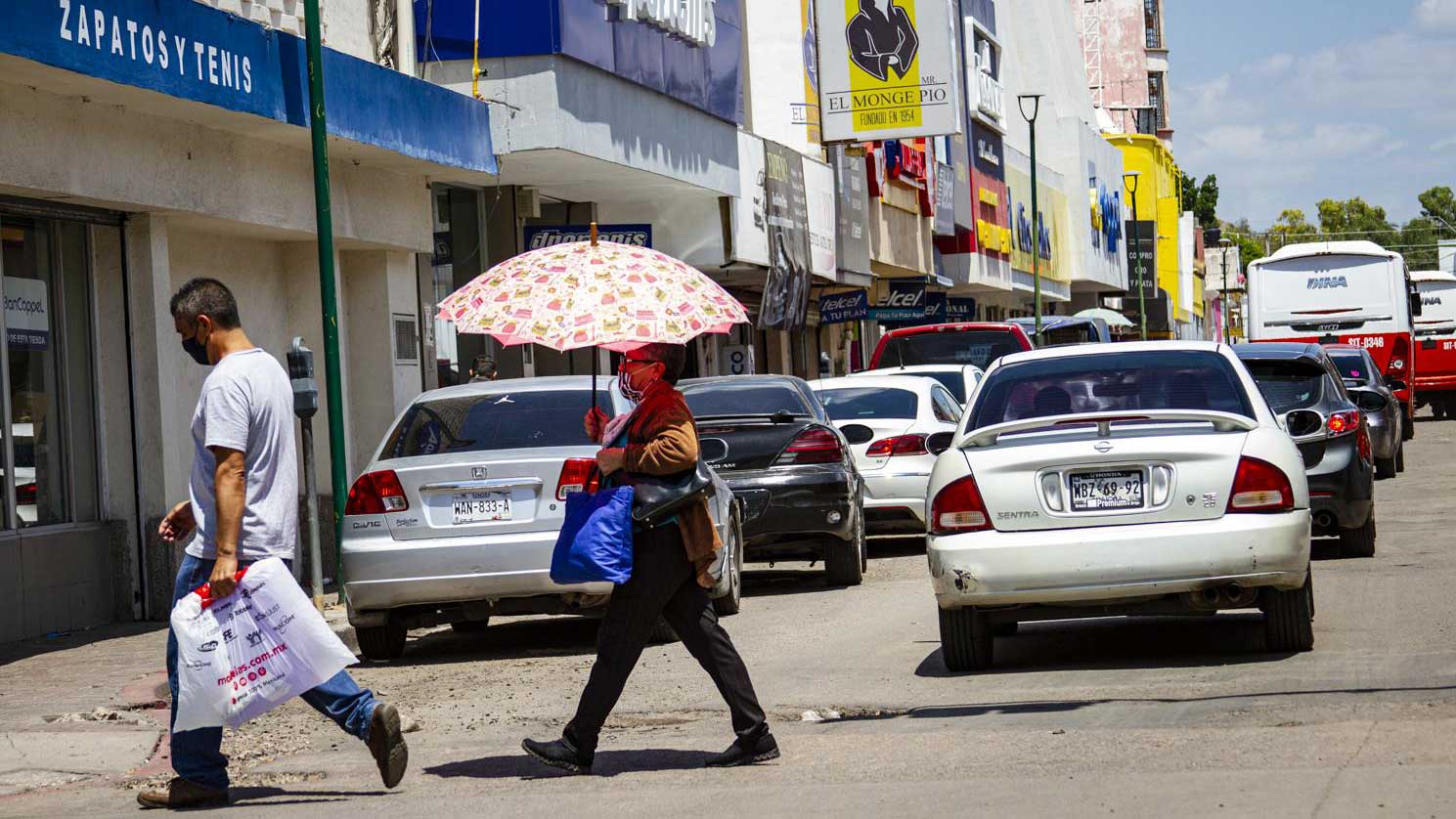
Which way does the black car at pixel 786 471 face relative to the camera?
away from the camera

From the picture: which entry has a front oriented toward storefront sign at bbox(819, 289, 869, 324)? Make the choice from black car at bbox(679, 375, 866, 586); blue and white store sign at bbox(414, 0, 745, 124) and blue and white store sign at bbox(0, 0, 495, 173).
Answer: the black car

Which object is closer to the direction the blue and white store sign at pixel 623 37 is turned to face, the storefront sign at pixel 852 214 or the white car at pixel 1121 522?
the white car

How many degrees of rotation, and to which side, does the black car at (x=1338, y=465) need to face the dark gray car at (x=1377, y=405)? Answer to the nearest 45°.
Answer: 0° — it already faces it

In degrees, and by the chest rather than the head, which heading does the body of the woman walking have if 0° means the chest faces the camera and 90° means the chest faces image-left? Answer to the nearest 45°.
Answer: approximately 90°

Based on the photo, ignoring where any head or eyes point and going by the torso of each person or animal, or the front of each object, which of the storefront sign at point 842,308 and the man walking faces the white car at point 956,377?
the storefront sign

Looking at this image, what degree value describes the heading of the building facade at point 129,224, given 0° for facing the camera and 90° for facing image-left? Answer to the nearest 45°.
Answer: approximately 315°

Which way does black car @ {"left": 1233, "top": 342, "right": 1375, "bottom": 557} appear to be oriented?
away from the camera

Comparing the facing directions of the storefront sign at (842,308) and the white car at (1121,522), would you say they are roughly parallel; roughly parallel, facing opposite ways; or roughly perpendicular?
roughly parallel, facing opposite ways

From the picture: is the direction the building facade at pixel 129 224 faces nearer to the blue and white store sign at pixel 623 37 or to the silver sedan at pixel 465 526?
the silver sedan

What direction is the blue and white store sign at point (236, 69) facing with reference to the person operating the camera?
facing the viewer and to the right of the viewer

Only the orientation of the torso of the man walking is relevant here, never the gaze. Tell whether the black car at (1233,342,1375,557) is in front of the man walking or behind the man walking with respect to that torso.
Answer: behind

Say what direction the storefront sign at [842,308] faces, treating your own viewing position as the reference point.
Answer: facing the viewer

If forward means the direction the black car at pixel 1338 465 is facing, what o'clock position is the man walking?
The man walking is roughly at 7 o'clock from the black car.
